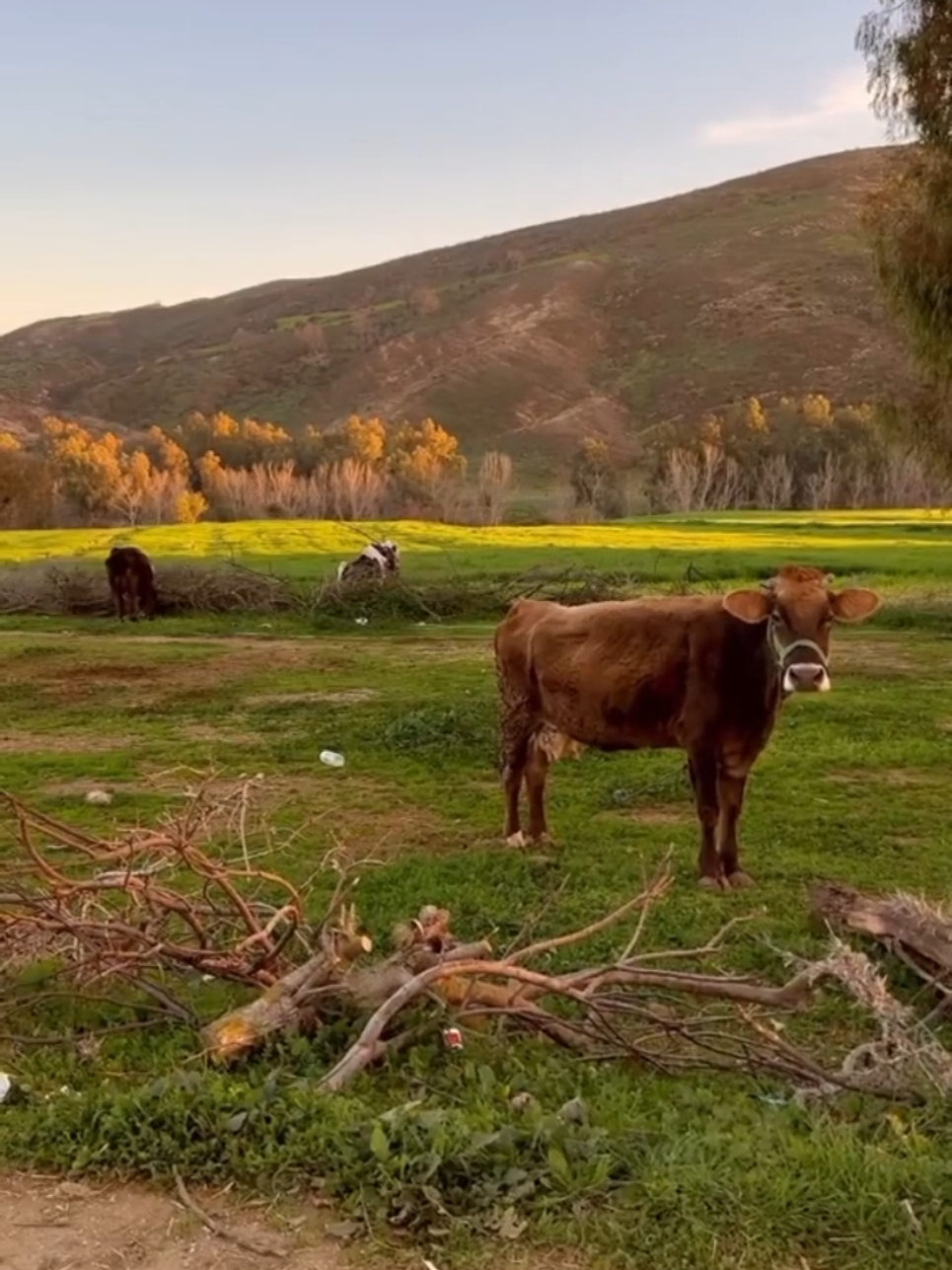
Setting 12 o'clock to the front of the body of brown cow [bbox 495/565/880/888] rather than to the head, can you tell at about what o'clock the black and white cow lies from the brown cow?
The black and white cow is roughly at 7 o'clock from the brown cow.

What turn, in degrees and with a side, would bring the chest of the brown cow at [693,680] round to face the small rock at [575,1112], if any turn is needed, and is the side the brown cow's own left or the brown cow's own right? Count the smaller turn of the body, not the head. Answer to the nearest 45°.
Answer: approximately 45° to the brown cow's own right

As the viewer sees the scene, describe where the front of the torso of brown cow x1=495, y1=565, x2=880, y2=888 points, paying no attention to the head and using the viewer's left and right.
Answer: facing the viewer and to the right of the viewer

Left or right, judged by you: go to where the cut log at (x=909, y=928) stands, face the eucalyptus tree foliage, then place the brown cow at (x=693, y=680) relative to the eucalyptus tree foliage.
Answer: left
